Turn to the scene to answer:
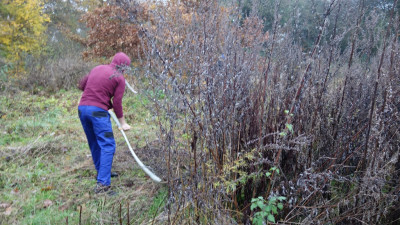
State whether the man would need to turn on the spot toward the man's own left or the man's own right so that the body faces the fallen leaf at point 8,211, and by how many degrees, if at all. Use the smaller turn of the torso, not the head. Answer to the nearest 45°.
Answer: approximately 180°

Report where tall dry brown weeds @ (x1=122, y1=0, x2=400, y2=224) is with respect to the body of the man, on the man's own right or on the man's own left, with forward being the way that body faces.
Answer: on the man's own right

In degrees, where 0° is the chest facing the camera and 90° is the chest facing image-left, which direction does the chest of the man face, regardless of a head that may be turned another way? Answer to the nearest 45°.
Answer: approximately 225°

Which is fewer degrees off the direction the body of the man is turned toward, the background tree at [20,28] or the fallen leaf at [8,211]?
the background tree

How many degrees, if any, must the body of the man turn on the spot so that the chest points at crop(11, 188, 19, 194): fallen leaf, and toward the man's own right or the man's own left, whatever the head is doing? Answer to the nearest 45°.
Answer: approximately 135° to the man's own left

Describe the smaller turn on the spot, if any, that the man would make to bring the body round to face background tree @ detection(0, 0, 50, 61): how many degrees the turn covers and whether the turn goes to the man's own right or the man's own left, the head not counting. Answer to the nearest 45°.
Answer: approximately 45° to the man's own left
